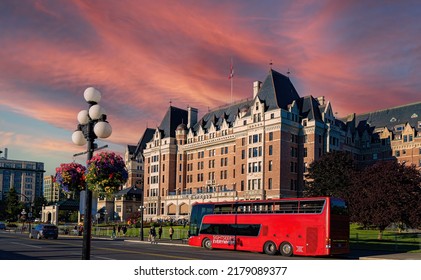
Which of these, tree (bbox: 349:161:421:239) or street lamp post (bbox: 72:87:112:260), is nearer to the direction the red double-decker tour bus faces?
the tree

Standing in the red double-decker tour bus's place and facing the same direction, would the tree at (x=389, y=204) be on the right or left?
on its right

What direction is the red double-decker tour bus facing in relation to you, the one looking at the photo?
facing away from the viewer and to the left of the viewer

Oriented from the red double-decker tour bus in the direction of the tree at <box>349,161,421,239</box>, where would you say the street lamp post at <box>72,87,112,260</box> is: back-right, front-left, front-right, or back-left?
back-right

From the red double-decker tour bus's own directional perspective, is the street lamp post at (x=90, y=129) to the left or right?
on its left
